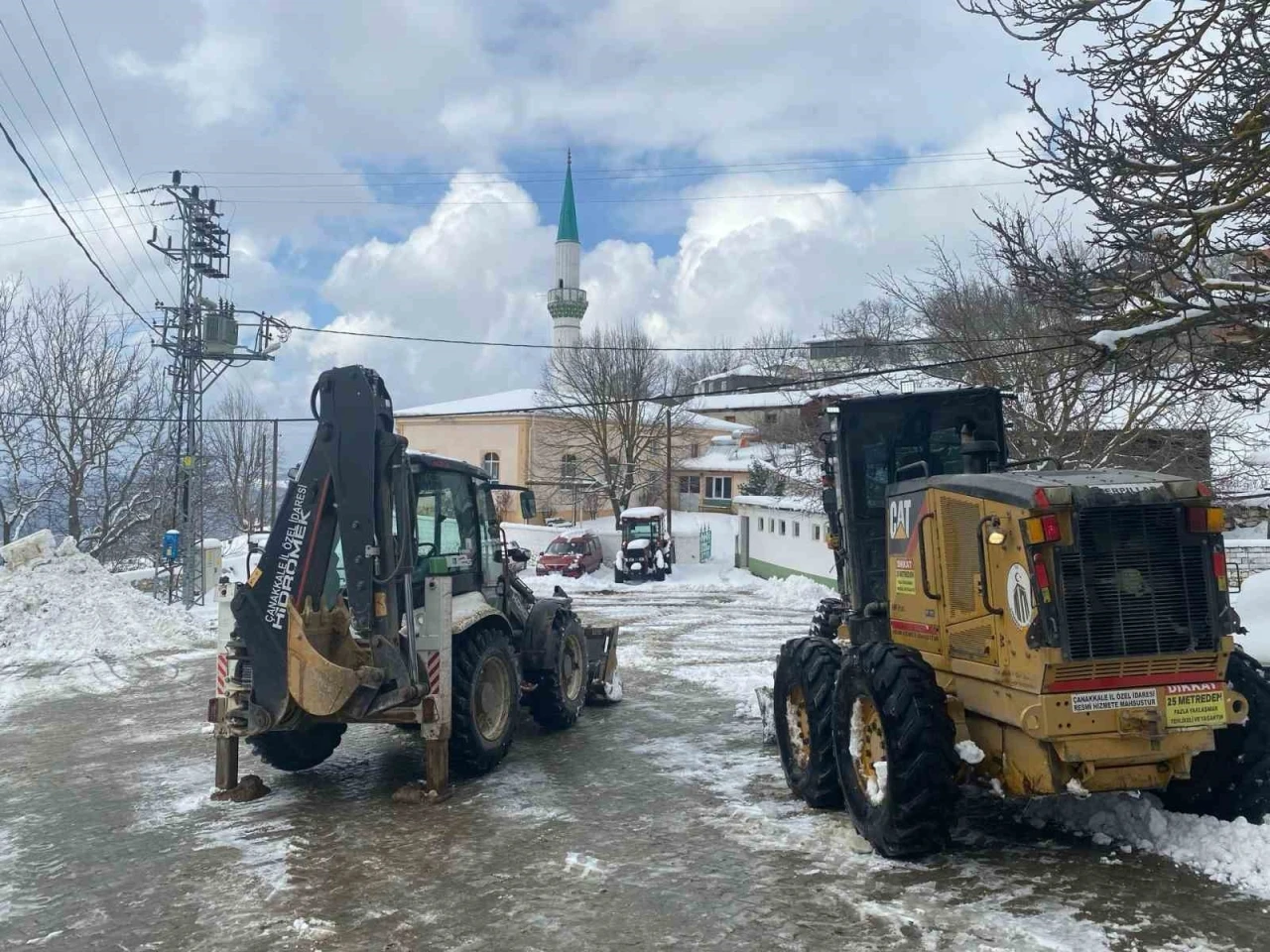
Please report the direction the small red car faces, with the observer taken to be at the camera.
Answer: facing the viewer and to the left of the viewer

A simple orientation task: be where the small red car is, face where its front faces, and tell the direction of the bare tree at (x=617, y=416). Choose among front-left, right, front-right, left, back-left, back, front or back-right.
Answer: back-right

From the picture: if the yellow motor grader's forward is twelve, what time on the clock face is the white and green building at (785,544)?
The white and green building is roughly at 1 o'clock from the yellow motor grader.

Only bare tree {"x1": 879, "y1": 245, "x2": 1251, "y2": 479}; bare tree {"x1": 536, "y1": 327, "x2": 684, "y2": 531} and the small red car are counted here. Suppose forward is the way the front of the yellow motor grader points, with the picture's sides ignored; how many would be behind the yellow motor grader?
0

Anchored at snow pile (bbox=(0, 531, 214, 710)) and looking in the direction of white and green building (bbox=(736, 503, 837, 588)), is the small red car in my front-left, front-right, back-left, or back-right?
front-left

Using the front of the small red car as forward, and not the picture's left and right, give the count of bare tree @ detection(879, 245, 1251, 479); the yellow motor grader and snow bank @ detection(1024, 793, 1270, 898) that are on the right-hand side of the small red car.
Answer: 0

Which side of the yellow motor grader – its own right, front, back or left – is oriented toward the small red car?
front

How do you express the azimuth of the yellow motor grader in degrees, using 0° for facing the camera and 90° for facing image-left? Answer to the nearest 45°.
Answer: approximately 135°

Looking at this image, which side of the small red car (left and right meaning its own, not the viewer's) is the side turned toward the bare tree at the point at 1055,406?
left

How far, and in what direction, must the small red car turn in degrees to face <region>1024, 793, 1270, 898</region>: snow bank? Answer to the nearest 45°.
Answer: approximately 45° to its left

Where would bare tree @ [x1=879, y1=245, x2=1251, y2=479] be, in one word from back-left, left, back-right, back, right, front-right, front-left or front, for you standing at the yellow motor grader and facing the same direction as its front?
front-right

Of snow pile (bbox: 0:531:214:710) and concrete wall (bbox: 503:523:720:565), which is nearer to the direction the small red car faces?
the snow pile

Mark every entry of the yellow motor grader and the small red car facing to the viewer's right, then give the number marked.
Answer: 0

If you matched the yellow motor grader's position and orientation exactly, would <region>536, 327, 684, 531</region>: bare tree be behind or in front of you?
in front

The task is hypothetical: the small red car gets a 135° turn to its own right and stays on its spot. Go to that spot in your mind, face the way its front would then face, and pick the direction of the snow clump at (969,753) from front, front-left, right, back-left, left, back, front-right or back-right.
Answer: back

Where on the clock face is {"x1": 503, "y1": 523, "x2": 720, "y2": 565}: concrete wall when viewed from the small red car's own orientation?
The concrete wall is roughly at 6 o'clock from the small red car.

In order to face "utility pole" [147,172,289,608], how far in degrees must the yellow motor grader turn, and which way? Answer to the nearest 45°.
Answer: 0° — it already faces it

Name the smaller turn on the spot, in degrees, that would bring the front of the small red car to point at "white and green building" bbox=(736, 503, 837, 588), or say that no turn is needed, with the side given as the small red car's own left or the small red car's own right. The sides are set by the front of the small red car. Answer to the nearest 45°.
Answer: approximately 135° to the small red car's own left
